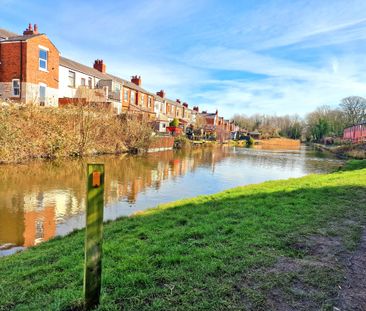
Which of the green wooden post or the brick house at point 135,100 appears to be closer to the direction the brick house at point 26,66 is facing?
the green wooden post

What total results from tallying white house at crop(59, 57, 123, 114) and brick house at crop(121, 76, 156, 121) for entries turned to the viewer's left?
0

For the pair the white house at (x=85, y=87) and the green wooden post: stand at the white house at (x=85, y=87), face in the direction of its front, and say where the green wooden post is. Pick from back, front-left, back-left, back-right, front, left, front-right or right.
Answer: front-right

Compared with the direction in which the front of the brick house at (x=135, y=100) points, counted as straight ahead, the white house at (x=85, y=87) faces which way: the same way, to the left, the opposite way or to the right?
the same way

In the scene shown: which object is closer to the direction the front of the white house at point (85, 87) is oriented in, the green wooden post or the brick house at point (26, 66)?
the green wooden post

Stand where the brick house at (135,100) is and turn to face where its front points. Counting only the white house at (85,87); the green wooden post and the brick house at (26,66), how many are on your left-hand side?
0

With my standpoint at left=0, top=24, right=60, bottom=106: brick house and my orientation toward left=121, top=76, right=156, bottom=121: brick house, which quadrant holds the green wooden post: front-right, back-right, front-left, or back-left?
back-right

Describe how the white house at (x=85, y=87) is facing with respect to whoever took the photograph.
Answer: facing the viewer and to the right of the viewer

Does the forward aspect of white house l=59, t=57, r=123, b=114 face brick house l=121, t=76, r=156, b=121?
no
